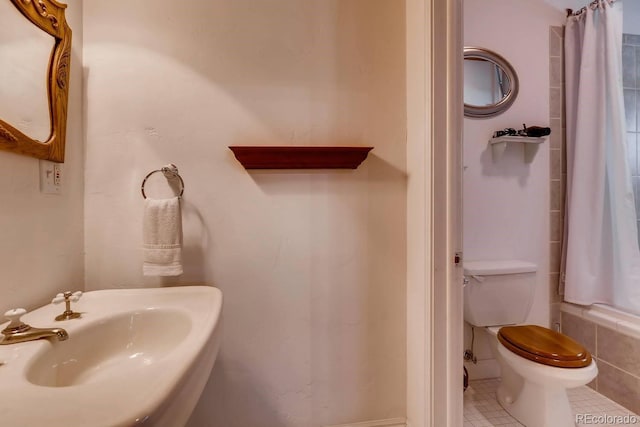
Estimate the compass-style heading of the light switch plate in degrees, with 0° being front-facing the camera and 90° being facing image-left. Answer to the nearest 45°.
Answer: approximately 315°

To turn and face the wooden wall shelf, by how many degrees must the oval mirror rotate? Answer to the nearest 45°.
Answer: approximately 45° to its right

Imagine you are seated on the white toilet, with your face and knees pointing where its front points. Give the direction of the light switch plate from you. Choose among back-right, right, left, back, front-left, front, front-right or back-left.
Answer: right

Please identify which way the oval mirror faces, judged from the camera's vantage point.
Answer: facing the viewer

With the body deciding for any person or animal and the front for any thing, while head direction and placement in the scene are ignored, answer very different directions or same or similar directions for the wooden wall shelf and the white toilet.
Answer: same or similar directions

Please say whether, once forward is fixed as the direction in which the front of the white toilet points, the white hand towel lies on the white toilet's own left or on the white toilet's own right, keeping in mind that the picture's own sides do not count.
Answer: on the white toilet's own right

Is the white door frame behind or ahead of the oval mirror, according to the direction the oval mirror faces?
ahead

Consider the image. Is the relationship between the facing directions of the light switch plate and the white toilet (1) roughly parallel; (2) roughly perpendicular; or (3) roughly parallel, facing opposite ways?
roughly perpendicular

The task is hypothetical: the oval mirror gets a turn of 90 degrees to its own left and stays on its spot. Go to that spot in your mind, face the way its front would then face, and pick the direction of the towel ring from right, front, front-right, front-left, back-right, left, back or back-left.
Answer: back-right

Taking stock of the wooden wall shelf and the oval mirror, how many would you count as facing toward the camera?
2
